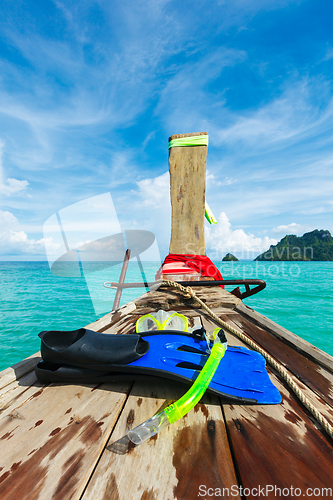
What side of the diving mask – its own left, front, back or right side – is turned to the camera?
front

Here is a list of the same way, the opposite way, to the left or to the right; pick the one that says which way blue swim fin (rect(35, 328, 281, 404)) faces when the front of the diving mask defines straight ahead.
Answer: to the left

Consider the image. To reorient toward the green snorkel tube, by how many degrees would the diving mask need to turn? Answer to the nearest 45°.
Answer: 0° — it already faces it

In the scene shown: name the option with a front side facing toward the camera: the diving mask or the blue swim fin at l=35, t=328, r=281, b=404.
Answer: the diving mask

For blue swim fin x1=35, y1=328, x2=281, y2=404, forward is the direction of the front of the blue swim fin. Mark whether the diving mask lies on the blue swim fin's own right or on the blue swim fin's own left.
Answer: on the blue swim fin's own left

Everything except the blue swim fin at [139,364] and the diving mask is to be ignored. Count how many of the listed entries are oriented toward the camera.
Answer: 1

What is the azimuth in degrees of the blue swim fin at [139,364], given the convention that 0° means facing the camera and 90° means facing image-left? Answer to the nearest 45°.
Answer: approximately 270°

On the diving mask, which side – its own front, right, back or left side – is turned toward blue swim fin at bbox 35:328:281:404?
front
